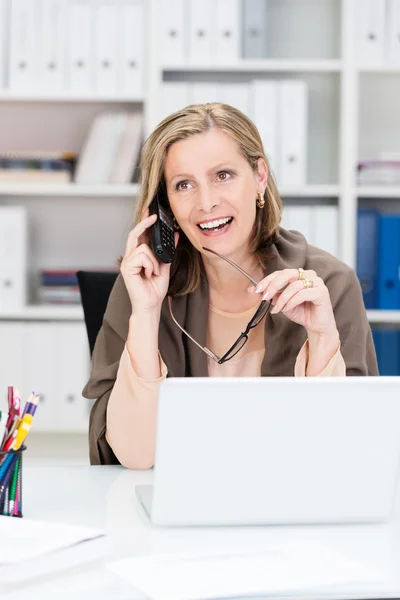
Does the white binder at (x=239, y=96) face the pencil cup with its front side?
yes

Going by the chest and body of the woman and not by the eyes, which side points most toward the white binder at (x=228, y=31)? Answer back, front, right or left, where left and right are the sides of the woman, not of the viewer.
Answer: back

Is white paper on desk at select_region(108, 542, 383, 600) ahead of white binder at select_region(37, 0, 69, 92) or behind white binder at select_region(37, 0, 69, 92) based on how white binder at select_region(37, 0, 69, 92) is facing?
ahead

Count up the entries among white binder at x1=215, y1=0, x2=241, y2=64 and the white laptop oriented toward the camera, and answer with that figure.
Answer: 1

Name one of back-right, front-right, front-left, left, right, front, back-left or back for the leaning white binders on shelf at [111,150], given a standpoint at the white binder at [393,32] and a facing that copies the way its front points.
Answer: right

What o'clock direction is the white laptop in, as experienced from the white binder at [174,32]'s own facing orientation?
The white laptop is roughly at 12 o'clock from the white binder.

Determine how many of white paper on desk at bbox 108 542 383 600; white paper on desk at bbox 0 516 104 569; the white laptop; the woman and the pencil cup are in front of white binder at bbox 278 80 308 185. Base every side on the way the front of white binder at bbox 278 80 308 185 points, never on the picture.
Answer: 5

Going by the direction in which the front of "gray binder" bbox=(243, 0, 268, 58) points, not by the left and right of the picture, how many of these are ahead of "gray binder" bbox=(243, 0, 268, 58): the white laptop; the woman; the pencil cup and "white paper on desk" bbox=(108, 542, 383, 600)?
4
